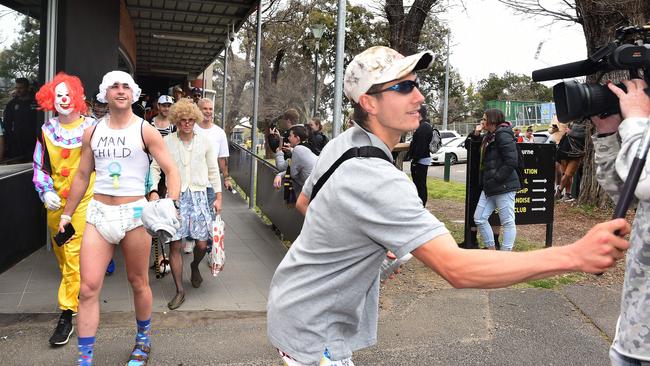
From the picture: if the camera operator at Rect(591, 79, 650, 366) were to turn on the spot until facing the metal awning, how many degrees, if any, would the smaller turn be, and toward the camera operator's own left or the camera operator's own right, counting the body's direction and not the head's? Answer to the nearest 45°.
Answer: approximately 45° to the camera operator's own right

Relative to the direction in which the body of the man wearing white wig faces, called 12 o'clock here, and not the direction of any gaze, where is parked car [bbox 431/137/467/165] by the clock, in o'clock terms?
The parked car is roughly at 7 o'clock from the man wearing white wig.

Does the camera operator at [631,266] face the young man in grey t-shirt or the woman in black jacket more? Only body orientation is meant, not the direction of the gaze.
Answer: the young man in grey t-shirt

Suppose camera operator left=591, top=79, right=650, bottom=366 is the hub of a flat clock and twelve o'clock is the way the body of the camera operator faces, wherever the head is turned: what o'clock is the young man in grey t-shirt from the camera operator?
The young man in grey t-shirt is roughly at 11 o'clock from the camera operator.

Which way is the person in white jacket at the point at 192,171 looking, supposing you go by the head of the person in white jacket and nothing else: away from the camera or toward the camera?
toward the camera

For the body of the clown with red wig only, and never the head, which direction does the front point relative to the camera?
toward the camera

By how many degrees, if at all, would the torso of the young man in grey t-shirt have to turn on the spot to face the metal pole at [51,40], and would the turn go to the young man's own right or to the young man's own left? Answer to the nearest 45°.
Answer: approximately 135° to the young man's own left

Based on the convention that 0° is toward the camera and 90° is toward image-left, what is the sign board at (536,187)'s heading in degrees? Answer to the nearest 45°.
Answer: approximately 0°

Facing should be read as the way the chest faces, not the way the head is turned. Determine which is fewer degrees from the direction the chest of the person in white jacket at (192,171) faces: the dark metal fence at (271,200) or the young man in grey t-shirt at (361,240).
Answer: the young man in grey t-shirt

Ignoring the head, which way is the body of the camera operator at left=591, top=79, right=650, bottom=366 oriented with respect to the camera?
to the viewer's left

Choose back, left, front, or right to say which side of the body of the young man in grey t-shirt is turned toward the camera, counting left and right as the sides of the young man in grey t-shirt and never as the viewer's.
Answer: right

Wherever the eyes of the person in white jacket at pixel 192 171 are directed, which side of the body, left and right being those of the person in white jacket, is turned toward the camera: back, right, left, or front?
front

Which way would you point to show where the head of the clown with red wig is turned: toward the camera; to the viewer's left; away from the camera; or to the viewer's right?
toward the camera
